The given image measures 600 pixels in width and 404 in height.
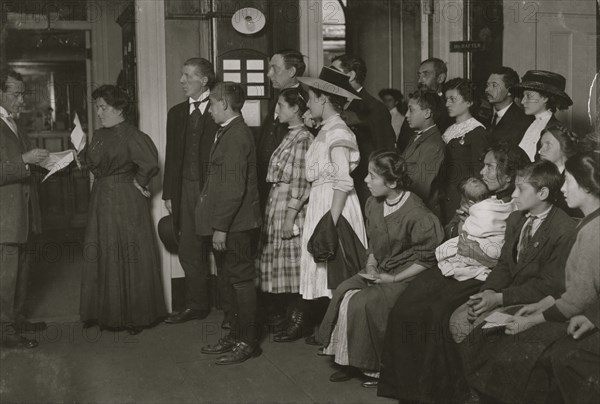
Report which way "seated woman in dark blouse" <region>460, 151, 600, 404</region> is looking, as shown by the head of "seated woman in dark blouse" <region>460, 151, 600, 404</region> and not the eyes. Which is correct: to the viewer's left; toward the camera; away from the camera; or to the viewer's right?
to the viewer's left

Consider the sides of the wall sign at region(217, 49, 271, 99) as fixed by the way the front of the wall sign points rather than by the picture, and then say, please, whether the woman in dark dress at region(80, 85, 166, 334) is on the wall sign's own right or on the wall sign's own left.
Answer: on the wall sign's own right

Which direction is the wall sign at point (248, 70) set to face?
toward the camera

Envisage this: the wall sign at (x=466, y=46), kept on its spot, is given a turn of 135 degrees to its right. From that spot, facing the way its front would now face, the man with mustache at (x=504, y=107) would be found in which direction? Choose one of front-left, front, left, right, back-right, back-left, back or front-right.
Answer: back-left

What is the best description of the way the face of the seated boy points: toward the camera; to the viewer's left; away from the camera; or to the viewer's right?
to the viewer's left

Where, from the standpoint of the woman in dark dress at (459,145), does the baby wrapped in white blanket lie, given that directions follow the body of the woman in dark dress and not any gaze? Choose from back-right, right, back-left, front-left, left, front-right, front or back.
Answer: front-left

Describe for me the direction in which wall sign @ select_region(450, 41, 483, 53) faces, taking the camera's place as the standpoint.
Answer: facing the viewer

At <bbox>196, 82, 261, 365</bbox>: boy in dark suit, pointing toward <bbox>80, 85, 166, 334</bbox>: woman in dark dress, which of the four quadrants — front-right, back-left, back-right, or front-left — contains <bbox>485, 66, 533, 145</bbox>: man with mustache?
back-right

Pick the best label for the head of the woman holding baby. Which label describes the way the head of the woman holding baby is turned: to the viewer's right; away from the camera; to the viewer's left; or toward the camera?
to the viewer's left

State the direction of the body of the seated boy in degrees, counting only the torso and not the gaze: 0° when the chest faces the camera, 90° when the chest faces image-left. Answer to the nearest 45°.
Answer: approximately 45°

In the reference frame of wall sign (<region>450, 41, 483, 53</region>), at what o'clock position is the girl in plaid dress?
The girl in plaid dress is roughly at 1 o'clock from the wall sign.

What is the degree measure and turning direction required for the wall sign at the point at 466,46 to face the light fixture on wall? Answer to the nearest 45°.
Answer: approximately 45° to its right
